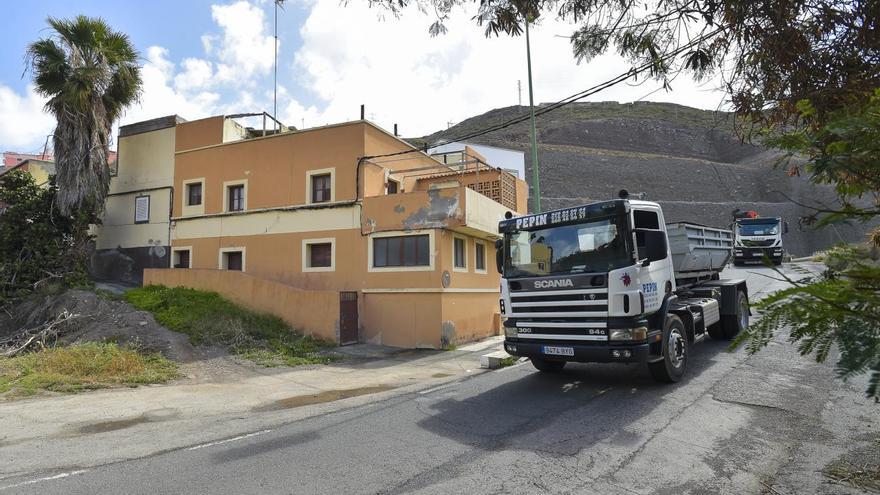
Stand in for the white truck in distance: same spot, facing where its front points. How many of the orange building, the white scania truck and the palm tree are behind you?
0

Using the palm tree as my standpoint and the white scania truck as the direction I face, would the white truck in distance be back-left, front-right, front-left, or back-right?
front-left

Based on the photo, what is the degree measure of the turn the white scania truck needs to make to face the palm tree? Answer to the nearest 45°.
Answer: approximately 45° to its right

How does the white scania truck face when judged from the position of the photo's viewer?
facing the viewer and to the left of the viewer

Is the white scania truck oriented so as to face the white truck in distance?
no

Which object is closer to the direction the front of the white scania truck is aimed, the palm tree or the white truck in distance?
the palm tree

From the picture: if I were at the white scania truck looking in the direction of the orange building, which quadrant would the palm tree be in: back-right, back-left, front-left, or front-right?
front-left

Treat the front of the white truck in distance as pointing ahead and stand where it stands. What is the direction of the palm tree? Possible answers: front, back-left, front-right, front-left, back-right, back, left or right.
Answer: front-right

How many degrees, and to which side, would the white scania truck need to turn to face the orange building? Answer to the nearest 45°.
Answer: approximately 90° to its right

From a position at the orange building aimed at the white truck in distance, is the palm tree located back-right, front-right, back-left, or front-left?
back-left

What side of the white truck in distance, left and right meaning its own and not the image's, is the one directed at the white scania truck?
front

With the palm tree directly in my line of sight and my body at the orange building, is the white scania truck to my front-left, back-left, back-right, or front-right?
back-left

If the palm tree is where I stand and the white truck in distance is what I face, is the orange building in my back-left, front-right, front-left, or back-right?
front-right

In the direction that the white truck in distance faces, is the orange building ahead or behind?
ahead

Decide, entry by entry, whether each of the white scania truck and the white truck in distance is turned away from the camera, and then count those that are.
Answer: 0

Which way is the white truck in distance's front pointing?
toward the camera
